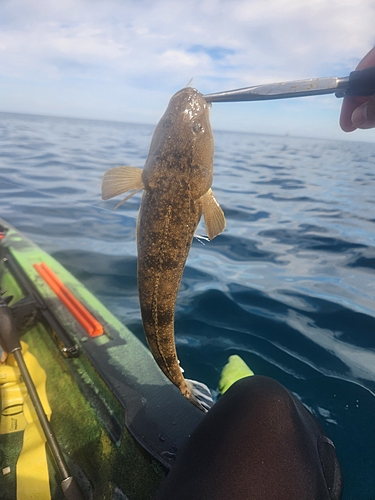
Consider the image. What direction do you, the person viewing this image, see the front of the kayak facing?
facing away from the viewer and to the left of the viewer
